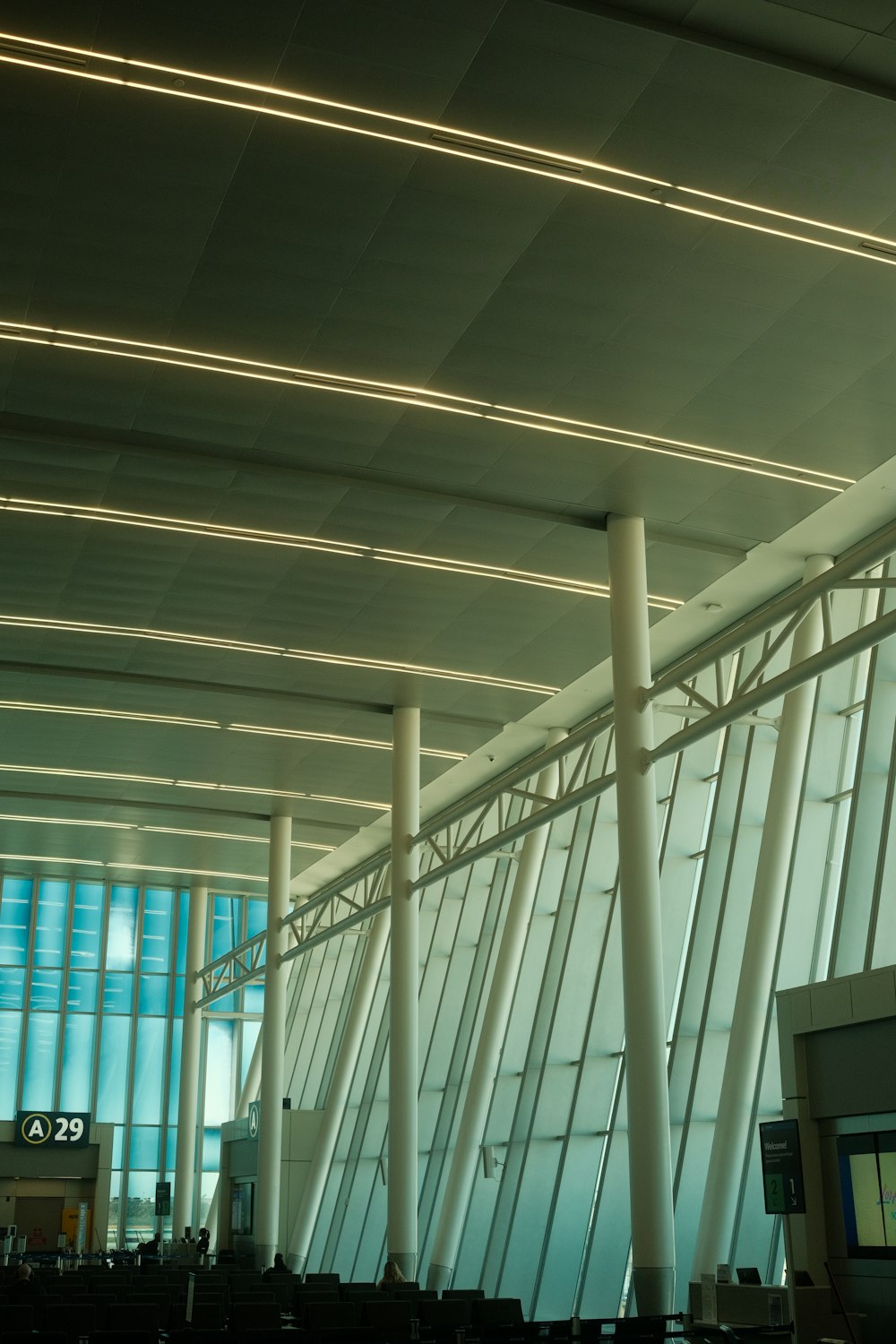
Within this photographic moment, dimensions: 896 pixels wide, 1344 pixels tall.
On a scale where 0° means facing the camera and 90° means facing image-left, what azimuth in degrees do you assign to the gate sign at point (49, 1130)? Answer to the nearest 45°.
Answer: approximately 0°

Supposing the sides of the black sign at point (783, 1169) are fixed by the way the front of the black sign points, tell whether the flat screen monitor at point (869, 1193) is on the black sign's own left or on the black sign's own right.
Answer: on the black sign's own left

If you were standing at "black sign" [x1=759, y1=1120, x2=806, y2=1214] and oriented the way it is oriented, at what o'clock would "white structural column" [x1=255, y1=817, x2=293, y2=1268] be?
The white structural column is roughly at 5 o'clock from the black sign.

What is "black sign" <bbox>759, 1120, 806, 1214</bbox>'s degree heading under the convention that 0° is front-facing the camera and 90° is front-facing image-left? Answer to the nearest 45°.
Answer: approximately 0°

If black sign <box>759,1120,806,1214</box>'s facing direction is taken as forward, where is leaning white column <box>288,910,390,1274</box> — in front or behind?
behind

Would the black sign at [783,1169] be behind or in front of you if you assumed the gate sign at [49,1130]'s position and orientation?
in front

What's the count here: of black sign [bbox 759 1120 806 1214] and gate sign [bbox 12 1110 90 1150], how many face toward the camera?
2

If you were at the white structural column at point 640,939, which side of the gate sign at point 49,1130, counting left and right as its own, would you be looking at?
front

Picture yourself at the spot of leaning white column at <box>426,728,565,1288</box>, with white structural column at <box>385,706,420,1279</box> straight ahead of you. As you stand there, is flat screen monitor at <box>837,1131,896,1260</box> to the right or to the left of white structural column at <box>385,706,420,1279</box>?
left
